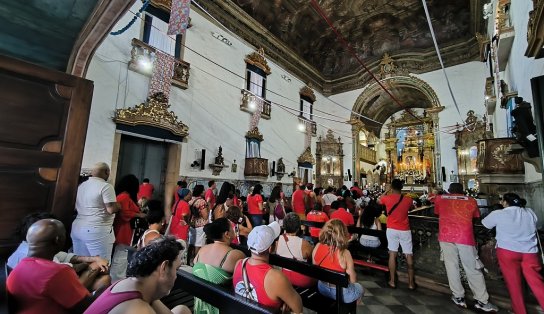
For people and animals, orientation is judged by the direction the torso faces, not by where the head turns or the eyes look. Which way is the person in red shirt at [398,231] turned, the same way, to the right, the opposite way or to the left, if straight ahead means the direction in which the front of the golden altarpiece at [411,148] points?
the opposite way

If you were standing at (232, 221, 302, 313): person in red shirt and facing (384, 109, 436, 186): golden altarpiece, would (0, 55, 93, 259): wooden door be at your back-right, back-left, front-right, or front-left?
back-left

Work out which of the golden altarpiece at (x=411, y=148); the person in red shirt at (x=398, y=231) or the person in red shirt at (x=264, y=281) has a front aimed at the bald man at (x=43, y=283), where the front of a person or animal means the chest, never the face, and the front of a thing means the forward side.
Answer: the golden altarpiece

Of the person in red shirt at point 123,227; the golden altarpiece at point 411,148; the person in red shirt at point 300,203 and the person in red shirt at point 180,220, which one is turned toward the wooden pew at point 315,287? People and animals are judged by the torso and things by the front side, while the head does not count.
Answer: the golden altarpiece

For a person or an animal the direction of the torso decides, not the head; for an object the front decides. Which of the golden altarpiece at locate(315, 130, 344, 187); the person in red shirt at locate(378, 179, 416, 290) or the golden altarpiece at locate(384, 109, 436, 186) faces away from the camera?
the person in red shirt

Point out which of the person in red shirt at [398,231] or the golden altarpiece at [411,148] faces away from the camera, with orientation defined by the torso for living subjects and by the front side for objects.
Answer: the person in red shirt

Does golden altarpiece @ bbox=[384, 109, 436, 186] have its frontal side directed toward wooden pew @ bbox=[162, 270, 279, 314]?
yes

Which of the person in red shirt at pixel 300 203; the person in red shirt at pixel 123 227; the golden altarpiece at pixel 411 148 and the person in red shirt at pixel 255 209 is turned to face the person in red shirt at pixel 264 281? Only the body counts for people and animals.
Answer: the golden altarpiece

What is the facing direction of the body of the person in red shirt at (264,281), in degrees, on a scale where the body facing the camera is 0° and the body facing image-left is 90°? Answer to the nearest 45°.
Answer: approximately 225°

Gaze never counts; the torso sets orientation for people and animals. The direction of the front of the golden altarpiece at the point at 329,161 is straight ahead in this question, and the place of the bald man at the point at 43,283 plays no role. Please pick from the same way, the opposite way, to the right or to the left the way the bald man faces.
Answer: the opposite way

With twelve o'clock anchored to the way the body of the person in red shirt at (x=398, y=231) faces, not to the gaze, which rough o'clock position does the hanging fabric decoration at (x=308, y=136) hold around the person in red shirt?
The hanging fabric decoration is roughly at 11 o'clock from the person in red shirt.

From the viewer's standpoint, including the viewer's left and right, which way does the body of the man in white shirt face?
facing away from the viewer and to the right of the viewer

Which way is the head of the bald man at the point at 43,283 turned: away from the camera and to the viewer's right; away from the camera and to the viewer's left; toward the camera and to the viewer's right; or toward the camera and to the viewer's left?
away from the camera and to the viewer's right
